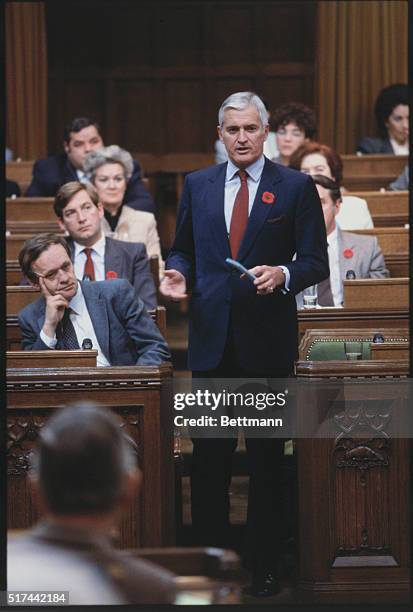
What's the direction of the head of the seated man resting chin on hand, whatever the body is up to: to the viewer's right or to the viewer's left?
to the viewer's right

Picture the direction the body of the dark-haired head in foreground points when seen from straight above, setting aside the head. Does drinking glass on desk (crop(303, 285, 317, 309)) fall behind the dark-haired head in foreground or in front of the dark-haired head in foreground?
in front

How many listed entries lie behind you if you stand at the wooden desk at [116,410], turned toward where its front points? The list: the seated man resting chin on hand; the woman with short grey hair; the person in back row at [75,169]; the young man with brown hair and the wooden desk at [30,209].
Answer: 5

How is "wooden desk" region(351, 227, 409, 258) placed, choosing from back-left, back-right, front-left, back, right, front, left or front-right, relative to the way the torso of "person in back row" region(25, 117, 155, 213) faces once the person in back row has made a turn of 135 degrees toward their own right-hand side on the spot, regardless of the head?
back

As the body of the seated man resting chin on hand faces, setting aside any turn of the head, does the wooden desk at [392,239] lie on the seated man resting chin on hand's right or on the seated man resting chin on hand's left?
on the seated man resting chin on hand's left

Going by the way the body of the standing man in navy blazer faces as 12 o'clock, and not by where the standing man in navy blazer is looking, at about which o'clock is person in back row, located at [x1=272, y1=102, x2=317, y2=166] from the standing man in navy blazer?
The person in back row is roughly at 6 o'clock from the standing man in navy blazer.

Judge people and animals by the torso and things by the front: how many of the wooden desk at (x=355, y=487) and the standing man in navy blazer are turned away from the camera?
0

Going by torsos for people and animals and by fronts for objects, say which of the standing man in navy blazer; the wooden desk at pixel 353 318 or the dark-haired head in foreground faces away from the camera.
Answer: the dark-haired head in foreground

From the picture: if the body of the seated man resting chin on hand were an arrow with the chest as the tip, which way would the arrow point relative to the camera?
toward the camera

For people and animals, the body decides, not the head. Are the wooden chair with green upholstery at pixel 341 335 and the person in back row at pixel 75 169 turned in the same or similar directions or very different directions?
same or similar directions

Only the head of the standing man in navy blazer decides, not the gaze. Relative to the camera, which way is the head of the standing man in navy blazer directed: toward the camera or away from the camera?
toward the camera

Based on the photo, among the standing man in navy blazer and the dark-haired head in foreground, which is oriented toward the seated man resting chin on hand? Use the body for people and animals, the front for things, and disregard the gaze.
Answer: the dark-haired head in foreground

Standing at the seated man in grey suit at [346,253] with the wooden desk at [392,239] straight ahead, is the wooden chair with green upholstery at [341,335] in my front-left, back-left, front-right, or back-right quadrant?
back-right

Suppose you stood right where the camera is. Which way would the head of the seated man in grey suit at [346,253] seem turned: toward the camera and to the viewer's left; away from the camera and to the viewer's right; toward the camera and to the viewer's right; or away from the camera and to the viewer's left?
toward the camera and to the viewer's left
